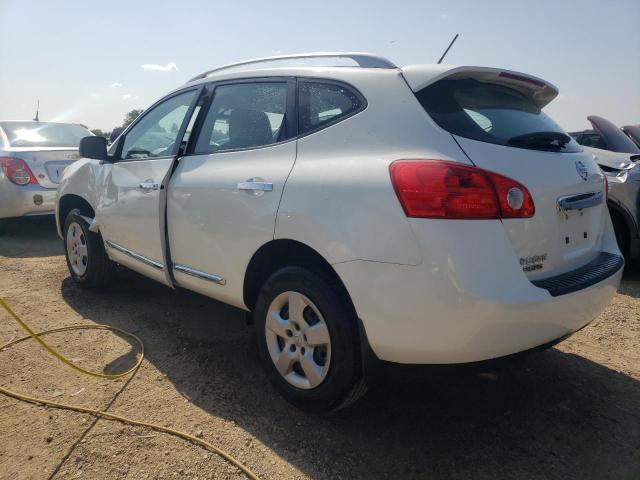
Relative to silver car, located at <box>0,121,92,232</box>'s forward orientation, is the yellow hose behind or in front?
behind

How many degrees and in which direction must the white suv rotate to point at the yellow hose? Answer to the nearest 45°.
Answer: approximately 45° to its left

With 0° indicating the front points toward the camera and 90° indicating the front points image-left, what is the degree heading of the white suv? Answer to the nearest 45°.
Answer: approximately 135°

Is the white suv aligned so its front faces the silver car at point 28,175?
yes

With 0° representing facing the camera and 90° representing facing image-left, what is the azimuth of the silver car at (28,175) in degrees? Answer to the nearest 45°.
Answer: approximately 135°
